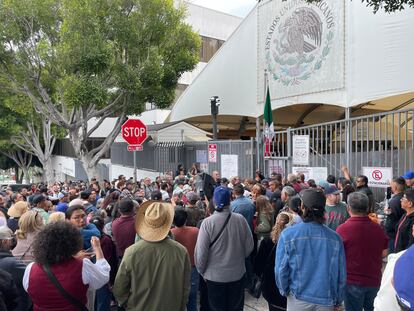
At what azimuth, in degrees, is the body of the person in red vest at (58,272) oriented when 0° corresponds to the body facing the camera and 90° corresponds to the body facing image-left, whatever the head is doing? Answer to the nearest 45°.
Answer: approximately 180°

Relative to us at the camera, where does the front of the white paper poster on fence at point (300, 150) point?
facing the viewer

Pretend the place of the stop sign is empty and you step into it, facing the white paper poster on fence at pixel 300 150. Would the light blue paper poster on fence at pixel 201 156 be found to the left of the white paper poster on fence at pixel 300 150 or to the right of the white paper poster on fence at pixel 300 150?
left

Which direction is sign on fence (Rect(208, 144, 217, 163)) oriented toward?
toward the camera

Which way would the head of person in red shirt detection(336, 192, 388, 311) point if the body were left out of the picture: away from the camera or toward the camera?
away from the camera

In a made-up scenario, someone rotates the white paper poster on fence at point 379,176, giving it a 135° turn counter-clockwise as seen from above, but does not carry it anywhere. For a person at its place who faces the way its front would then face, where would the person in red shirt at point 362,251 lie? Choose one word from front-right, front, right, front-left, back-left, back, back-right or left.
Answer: back-right

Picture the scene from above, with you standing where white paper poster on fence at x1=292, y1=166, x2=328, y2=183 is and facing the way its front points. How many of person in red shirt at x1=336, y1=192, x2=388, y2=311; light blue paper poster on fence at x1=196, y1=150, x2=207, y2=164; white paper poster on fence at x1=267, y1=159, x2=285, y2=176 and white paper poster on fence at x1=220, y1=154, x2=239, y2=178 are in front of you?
1

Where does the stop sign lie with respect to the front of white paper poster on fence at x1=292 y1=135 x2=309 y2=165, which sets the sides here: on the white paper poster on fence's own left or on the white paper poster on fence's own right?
on the white paper poster on fence's own right

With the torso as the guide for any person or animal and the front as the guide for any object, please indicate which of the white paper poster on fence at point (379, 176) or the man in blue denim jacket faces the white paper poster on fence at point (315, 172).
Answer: the man in blue denim jacket

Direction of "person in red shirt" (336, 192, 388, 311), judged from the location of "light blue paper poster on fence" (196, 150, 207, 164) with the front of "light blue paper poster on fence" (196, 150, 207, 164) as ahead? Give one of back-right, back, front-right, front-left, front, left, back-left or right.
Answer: front

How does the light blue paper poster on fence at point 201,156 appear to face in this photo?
toward the camera

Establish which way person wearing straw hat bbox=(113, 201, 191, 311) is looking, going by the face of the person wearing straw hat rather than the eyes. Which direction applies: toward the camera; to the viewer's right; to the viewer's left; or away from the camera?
away from the camera

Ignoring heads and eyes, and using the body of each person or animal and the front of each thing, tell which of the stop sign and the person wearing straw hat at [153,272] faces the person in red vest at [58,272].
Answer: the stop sign

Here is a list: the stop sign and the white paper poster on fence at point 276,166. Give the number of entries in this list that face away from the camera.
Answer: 0

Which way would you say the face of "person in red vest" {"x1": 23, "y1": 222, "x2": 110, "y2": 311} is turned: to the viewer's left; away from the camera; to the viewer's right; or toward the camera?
away from the camera

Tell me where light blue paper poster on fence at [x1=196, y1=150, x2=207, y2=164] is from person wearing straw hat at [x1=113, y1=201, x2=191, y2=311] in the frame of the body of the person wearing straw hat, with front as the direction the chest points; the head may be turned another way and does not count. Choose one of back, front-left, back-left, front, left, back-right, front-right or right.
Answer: front
